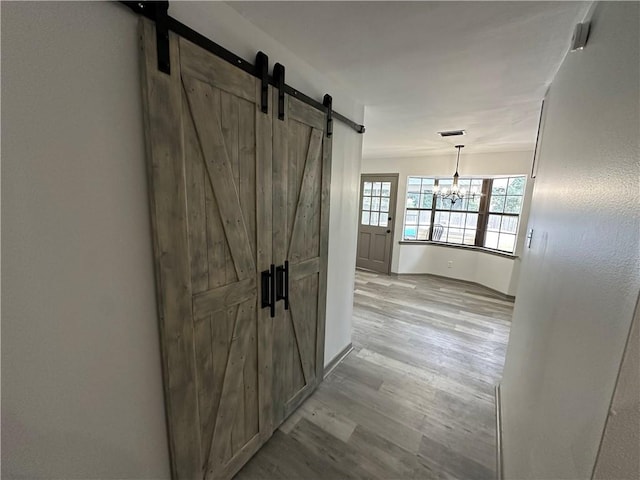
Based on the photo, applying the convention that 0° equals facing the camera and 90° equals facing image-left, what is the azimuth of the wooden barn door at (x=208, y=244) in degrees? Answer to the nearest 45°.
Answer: approximately 315°

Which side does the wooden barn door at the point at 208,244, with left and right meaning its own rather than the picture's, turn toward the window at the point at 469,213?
left

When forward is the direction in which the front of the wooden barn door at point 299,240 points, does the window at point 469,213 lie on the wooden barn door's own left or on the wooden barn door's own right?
on the wooden barn door's own left
